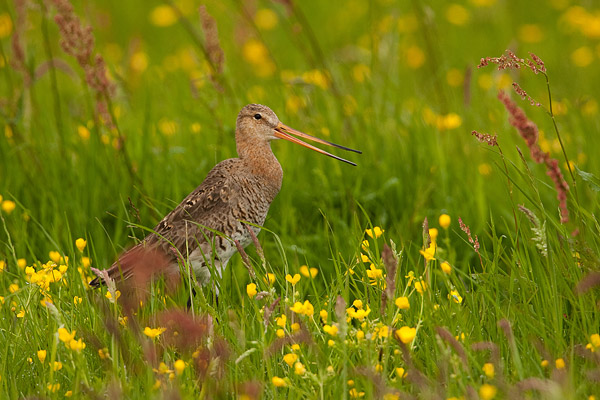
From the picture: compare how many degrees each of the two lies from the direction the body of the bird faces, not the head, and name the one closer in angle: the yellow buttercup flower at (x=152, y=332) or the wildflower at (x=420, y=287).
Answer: the wildflower

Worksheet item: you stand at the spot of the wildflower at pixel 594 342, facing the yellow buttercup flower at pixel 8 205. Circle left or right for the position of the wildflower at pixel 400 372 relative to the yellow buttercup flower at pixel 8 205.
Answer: left

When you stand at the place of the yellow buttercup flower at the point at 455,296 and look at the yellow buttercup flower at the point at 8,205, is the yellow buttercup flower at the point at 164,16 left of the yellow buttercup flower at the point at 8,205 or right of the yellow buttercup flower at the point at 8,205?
right

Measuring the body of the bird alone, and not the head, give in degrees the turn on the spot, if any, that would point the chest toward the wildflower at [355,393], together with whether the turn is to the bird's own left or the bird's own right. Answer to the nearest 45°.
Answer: approximately 90° to the bird's own right

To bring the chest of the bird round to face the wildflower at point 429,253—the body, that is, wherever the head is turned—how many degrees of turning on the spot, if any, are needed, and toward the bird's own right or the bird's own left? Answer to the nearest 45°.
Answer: approximately 45° to the bird's own right

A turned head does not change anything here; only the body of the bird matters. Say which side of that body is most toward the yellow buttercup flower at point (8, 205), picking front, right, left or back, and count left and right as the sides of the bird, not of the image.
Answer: back

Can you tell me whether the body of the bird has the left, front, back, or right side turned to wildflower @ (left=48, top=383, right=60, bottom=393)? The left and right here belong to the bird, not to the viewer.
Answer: right

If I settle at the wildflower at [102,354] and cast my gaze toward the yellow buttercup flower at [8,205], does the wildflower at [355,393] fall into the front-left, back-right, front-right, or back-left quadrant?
back-right

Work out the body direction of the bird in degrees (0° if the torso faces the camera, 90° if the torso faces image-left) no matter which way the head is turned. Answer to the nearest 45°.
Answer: approximately 270°
